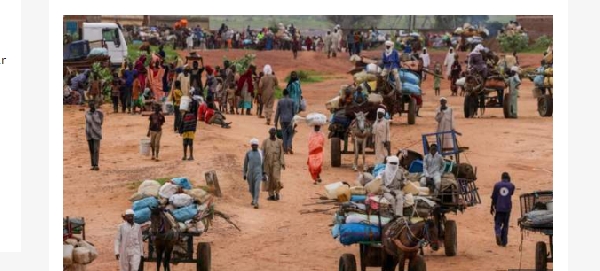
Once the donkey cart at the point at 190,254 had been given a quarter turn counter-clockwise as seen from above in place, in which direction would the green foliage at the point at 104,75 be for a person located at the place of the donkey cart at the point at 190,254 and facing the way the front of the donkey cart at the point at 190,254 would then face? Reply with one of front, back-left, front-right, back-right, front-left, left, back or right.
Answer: left

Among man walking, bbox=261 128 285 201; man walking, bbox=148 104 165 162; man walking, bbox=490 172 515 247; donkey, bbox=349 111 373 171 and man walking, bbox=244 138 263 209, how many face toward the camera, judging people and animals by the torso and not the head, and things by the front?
4

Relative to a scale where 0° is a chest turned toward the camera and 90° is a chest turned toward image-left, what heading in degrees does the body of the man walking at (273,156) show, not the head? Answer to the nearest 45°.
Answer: approximately 0°

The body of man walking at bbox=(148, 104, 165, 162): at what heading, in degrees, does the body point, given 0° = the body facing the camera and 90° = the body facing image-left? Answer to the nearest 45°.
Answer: approximately 0°

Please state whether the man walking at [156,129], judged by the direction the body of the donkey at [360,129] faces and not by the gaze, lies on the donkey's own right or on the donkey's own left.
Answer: on the donkey's own right

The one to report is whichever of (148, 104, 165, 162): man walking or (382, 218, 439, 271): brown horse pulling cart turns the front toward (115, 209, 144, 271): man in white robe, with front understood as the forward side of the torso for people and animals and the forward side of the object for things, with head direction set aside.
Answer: the man walking

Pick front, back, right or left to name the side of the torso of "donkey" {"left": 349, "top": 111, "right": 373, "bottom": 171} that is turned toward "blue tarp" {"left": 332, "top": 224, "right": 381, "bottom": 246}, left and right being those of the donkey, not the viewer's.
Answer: front

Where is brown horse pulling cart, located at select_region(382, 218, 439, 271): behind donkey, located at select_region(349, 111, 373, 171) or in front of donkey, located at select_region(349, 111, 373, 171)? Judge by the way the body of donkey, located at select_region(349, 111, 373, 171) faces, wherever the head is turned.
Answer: in front

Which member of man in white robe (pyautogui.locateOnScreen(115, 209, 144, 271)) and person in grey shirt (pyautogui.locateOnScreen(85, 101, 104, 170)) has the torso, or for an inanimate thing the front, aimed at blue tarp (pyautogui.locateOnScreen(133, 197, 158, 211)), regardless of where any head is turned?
the person in grey shirt
